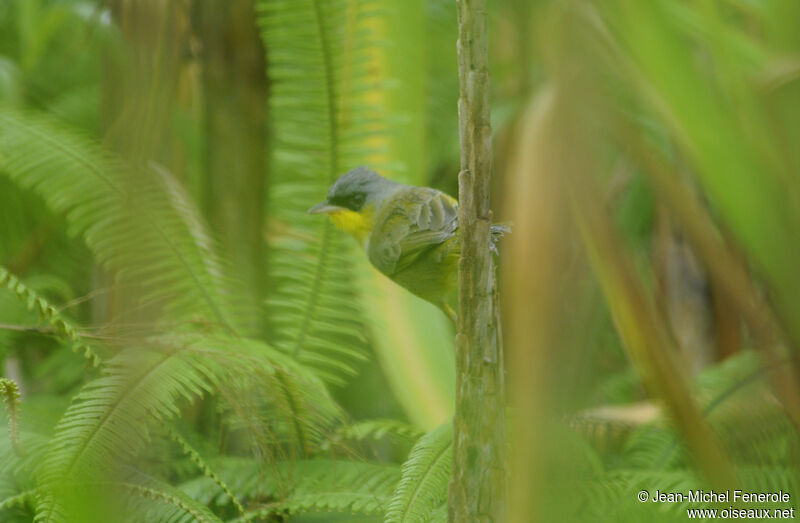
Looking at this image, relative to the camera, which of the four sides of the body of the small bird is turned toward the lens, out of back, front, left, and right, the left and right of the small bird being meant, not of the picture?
left

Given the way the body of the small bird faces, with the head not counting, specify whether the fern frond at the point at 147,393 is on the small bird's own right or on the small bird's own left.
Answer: on the small bird's own left

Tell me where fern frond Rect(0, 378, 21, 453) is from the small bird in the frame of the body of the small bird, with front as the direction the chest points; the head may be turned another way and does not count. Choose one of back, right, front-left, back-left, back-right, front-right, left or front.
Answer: front-left

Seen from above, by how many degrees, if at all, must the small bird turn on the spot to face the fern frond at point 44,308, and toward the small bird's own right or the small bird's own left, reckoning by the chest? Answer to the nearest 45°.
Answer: approximately 45° to the small bird's own left

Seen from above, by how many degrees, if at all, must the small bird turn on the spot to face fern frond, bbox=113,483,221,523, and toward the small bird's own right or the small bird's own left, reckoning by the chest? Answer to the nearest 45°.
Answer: approximately 45° to the small bird's own left
